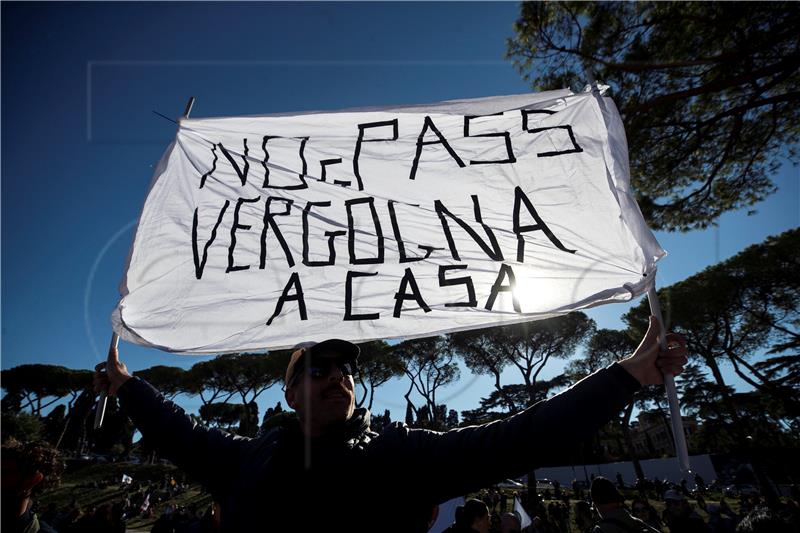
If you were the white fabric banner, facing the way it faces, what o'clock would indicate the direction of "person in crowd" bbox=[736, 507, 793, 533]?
The person in crowd is roughly at 8 o'clock from the white fabric banner.

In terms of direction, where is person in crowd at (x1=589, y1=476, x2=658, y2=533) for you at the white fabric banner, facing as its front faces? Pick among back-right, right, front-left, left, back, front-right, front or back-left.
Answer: back-left

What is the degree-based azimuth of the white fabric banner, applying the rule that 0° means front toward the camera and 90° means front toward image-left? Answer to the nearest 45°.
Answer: approximately 0°

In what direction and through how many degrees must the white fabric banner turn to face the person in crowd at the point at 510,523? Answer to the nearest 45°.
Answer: approximately 180°

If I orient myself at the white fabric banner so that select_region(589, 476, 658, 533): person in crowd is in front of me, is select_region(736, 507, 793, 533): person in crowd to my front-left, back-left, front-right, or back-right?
front-right

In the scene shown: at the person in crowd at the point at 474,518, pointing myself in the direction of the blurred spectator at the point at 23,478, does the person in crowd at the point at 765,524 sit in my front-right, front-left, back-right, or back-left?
back-left

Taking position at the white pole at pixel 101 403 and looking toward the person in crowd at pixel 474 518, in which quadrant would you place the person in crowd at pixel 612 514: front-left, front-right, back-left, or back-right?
front-right

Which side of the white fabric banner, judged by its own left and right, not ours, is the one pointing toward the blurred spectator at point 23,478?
right
